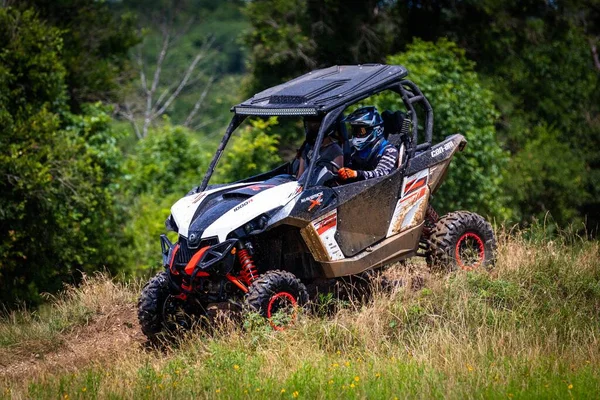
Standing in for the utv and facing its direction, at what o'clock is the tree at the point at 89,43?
The tree is roughly at 4 o'clock from the utv.

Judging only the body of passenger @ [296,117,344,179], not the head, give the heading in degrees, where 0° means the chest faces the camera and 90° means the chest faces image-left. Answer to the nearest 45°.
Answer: approximately 45°

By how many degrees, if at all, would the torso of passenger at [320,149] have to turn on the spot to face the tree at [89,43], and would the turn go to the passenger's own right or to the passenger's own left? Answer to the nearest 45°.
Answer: approximately 135° to the passenger's own right

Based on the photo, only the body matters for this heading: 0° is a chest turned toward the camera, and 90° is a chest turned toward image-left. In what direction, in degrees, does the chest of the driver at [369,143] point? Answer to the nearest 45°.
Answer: approximately 45°

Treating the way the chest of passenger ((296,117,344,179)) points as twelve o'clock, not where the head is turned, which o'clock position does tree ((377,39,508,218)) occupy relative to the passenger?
The tree is roughly at 5 o'clock from the passenger.

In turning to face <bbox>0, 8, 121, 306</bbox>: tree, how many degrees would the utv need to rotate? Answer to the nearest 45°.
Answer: approximately 90° to its right

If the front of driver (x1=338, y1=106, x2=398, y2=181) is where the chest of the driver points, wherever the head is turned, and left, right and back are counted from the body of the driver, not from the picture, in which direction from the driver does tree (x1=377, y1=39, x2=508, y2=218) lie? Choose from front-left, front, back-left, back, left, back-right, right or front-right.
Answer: back-right

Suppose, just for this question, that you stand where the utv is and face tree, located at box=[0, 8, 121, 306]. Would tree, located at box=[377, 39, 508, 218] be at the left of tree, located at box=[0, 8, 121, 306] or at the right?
right

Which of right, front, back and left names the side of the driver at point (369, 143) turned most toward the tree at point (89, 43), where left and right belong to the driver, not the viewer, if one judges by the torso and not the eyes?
right

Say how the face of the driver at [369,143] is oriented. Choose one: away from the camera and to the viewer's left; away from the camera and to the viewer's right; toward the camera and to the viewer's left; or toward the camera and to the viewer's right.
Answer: toward the camera and to the viewer's left

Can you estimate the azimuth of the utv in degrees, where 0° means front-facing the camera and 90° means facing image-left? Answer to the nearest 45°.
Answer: approximately 45°

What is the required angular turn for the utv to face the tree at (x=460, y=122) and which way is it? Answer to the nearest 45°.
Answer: approximately 135° to its right
